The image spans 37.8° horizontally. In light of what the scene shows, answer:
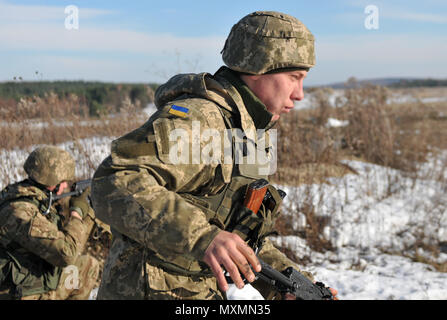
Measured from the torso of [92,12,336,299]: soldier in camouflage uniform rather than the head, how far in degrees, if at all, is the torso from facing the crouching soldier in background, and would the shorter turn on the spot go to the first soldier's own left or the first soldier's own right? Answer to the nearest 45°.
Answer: approximately 135° to the first soldier's own left

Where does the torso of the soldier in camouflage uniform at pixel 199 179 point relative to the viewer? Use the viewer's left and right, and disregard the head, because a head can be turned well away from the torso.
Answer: facing to the right of the viewer

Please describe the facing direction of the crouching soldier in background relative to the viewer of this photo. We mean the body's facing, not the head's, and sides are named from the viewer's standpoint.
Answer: facing to the right of the viewer

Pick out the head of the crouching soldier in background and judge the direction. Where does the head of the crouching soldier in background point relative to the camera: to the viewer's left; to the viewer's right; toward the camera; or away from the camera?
to the viewer's right

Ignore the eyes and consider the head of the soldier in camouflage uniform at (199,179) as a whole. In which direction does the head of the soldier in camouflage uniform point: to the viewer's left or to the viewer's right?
to the viewer's right

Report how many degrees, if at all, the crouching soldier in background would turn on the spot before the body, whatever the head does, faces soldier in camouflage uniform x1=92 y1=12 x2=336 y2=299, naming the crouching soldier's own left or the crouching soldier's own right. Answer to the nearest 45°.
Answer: approximately 90° to the crouching soldier's own right

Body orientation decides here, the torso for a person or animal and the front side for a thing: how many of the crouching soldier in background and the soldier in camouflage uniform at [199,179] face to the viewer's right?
2
